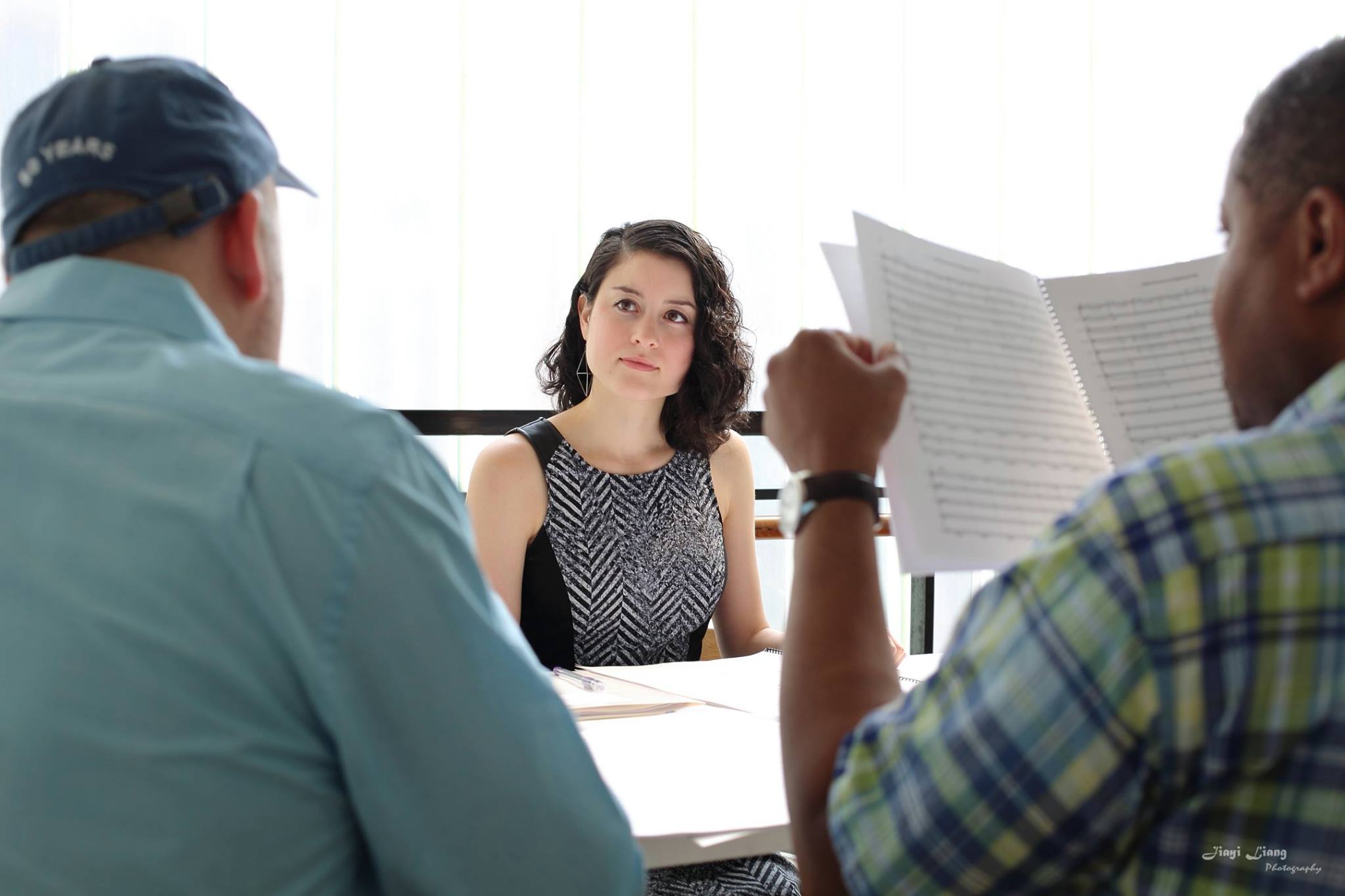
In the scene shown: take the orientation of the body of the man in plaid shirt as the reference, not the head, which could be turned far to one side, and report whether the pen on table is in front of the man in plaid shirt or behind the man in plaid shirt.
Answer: in front

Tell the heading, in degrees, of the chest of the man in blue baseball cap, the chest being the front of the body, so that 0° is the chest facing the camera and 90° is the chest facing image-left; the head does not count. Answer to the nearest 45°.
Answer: approximately 225°

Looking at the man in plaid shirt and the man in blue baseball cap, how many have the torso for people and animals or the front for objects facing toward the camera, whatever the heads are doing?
0

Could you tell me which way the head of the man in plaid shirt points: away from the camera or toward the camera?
away from the camera

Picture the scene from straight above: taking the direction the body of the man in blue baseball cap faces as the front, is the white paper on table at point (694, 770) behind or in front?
in front

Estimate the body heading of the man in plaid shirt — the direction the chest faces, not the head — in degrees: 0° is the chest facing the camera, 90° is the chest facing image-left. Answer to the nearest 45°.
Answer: approximately 135°

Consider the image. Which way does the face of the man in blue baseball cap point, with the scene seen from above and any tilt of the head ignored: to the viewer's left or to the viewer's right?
to the viewer's right

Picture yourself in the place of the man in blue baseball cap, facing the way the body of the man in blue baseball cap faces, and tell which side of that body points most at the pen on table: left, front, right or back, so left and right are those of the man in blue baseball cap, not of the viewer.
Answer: front
